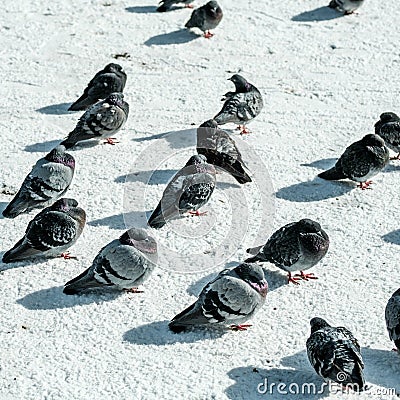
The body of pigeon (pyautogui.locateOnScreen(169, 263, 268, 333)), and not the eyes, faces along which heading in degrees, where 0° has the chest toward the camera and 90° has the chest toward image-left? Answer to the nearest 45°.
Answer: approximately 270°

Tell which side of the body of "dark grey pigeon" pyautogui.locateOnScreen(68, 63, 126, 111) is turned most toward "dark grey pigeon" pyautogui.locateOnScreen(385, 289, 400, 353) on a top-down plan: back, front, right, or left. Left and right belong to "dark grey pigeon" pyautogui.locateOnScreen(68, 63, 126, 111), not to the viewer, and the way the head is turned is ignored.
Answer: right

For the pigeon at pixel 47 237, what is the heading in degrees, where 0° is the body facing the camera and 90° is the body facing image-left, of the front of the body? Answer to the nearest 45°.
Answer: approximately 270°

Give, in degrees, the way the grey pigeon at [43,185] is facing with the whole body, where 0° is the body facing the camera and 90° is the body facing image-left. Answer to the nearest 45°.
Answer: approximately 225°

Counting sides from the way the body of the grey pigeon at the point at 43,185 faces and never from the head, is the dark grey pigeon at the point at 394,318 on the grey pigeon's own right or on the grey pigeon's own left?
on the grey pigeon's own right

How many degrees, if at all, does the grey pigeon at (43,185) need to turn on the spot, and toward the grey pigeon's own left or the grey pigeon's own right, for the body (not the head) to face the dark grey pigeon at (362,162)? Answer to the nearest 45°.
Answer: approximately 45° to the grey pigeon's own right

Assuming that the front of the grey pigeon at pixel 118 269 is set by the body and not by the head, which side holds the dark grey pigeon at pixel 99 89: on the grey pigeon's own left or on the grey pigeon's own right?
on the grey pigeon's own left
